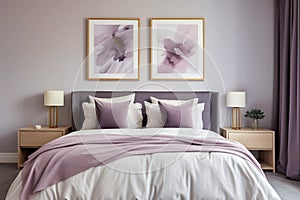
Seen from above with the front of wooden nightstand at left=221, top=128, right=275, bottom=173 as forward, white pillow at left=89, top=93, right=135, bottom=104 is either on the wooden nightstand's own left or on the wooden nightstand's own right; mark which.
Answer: on the wooden nightstand's own right

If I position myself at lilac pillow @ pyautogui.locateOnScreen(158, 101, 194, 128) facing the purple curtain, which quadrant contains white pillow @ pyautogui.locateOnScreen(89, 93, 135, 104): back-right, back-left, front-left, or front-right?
back-left

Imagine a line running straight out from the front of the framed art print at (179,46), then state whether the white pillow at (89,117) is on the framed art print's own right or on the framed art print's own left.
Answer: on the framed art print's own right

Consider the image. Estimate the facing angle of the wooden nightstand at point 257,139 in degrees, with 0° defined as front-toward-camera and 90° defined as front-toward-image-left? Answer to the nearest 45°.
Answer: approximately 0°

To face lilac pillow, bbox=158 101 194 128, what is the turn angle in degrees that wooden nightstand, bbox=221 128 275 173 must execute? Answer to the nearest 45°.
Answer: approximately 45° to its right

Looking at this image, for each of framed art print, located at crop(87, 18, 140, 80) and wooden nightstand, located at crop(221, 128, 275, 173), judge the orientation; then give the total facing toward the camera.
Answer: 2

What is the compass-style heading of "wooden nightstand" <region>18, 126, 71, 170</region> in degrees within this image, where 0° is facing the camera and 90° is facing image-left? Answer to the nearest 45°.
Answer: approximately 0°

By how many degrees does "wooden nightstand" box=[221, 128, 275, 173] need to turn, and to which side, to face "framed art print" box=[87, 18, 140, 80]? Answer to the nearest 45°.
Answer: approximately 90° to its right

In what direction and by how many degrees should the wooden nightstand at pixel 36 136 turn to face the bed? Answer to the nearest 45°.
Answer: approximately 45° to its left
